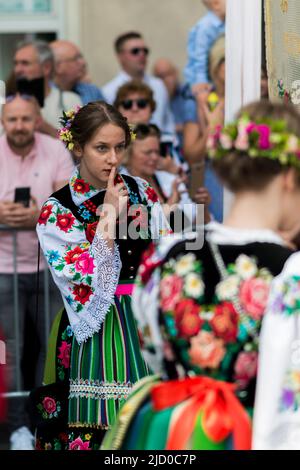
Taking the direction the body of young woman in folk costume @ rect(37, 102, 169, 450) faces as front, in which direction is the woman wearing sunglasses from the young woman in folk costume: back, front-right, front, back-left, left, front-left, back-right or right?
back-left

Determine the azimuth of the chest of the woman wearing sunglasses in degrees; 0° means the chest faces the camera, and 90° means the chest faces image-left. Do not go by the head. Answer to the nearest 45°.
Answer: approximately 0°

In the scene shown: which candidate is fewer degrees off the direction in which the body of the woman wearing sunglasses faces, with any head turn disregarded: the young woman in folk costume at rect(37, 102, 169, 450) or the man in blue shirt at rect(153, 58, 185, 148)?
the young woman in folk costume

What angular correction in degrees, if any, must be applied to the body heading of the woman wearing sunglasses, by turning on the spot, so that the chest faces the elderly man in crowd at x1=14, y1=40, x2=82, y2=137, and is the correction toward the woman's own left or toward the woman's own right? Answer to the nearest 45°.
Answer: approximately 135° to the woman's own right

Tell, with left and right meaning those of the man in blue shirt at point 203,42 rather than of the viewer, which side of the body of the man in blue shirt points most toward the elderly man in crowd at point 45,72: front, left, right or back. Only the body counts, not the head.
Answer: right

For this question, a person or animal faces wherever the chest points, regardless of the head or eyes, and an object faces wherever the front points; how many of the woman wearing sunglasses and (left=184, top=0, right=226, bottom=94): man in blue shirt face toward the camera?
2

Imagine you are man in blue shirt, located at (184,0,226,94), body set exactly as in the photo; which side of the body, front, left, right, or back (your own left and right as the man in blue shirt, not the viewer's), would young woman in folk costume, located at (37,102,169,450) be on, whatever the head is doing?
front

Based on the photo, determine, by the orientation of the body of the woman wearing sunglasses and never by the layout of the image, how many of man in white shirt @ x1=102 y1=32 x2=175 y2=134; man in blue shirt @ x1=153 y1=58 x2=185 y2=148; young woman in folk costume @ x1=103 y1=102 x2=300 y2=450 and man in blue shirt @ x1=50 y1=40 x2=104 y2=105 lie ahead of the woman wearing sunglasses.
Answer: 1

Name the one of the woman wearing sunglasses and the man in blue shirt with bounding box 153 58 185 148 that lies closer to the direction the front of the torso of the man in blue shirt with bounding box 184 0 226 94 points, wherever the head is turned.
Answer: the woman wearing sunglasses

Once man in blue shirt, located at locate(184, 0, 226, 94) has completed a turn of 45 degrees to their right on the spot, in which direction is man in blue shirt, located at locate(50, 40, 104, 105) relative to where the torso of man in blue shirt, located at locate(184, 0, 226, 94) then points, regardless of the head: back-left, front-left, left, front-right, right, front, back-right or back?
front-right

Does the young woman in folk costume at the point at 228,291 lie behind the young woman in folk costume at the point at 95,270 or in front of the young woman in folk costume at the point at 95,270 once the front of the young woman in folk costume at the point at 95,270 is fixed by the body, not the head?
in front

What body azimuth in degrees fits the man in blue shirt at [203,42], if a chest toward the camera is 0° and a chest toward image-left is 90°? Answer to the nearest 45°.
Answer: approximately 0°
